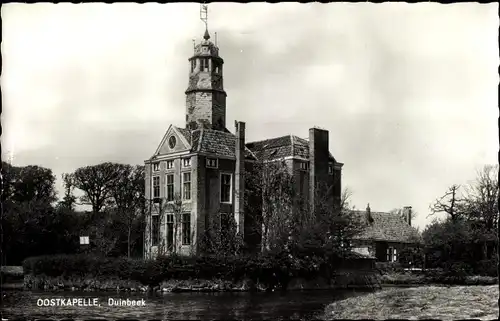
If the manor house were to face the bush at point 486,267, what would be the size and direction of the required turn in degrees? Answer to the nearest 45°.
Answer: approximately 135° to its left

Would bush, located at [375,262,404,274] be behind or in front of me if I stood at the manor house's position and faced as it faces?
behind

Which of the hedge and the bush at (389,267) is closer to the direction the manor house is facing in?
the hedge

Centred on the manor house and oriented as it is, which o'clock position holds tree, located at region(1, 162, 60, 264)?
The tree is roughly at 2 o'clock from the manor house.

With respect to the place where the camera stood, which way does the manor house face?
facing the viewer and to the left of the viewer

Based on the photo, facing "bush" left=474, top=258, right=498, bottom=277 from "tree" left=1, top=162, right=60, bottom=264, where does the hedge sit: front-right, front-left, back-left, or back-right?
front-right

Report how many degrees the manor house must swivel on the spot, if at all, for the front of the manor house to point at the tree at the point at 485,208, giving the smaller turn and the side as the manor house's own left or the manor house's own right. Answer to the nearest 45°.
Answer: approximately 135° to the manor house's own left

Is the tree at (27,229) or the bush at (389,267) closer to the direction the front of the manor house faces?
the tree
